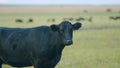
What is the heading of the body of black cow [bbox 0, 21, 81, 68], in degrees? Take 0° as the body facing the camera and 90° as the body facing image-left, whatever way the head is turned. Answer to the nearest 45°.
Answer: approximately 270°
